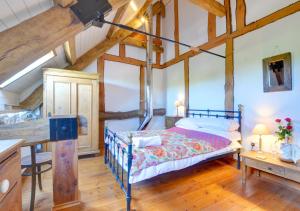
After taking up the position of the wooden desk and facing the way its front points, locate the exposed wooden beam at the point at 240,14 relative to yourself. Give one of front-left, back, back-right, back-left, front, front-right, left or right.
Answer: front-left

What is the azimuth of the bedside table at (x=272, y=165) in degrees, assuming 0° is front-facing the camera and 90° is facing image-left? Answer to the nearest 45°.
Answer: approximately 45°

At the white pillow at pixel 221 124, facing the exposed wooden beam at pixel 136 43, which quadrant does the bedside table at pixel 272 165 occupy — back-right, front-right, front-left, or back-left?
back-left

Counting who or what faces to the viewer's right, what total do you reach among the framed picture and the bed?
0

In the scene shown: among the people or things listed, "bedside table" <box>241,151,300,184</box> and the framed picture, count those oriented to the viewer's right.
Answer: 0

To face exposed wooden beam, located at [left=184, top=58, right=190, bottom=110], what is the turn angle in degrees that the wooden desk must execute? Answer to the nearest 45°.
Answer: approximately 45° to its left

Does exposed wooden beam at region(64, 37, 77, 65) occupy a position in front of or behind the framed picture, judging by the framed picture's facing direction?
in front

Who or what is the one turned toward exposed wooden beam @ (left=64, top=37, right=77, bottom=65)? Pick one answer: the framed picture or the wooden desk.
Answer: the framed picture

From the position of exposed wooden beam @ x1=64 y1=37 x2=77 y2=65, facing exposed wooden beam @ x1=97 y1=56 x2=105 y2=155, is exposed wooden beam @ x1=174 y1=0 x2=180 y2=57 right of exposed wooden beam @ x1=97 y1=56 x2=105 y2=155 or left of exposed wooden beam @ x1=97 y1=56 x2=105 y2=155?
right

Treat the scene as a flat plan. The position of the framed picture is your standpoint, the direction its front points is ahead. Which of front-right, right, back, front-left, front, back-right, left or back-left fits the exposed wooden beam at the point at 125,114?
front-right
